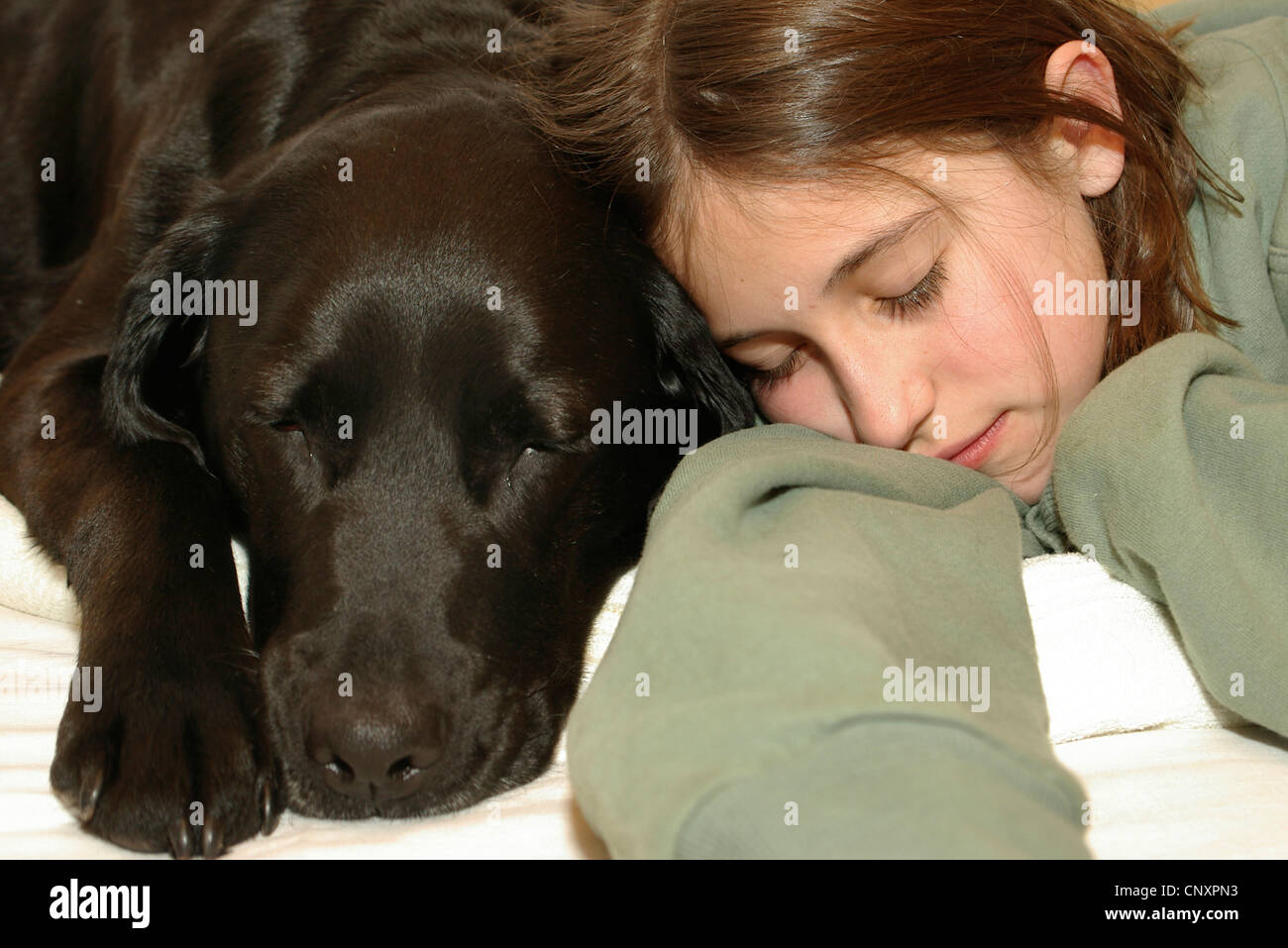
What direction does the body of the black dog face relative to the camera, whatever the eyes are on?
toward the camera
